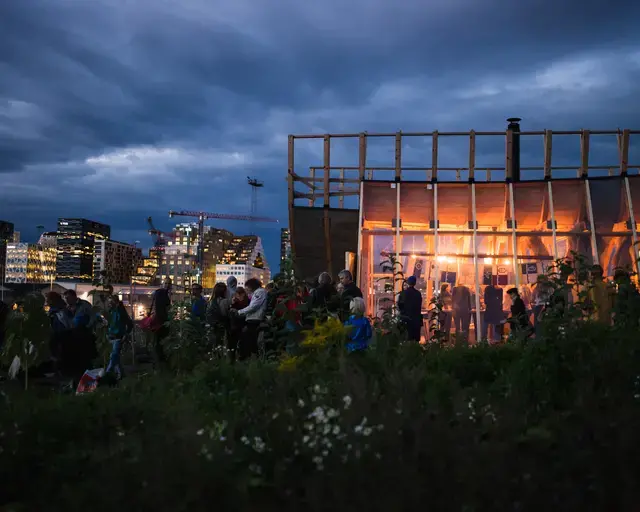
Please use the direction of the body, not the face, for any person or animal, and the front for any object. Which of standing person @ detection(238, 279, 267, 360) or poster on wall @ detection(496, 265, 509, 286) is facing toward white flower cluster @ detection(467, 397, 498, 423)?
the poster on wall

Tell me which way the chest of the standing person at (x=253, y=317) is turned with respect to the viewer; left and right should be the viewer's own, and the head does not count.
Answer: facing to the left of the viewer

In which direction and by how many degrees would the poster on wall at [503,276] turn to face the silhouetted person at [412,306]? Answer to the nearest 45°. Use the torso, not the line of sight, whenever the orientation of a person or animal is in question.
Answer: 0° — it already faces them

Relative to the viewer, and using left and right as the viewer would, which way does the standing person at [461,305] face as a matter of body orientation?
facing away from the viewer

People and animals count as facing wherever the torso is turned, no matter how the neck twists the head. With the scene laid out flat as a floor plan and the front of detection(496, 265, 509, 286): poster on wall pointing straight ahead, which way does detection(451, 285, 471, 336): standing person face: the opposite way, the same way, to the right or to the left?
the opposite way
